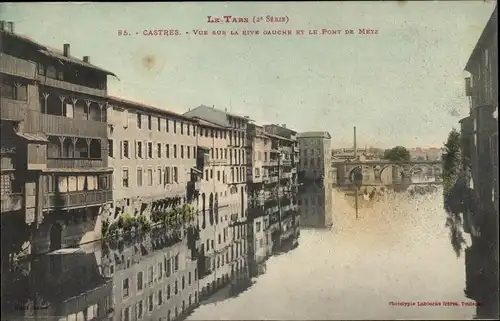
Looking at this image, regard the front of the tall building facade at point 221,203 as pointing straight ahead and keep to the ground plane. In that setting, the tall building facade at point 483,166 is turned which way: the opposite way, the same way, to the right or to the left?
the opposite way

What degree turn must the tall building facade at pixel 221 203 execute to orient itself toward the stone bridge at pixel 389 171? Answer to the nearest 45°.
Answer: approximately 45° to its left

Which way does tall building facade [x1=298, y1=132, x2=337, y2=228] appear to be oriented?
toward the camera

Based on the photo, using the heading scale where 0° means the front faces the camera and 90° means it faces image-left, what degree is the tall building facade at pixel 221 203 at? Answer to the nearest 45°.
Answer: approximately 315°

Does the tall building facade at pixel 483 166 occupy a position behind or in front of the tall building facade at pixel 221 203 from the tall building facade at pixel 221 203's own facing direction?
in front

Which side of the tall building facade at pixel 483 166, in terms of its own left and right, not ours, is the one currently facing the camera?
left

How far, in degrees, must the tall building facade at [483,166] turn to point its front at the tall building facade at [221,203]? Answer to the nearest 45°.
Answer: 0° — it already faces it

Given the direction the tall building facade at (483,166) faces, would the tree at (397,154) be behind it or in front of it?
in front
